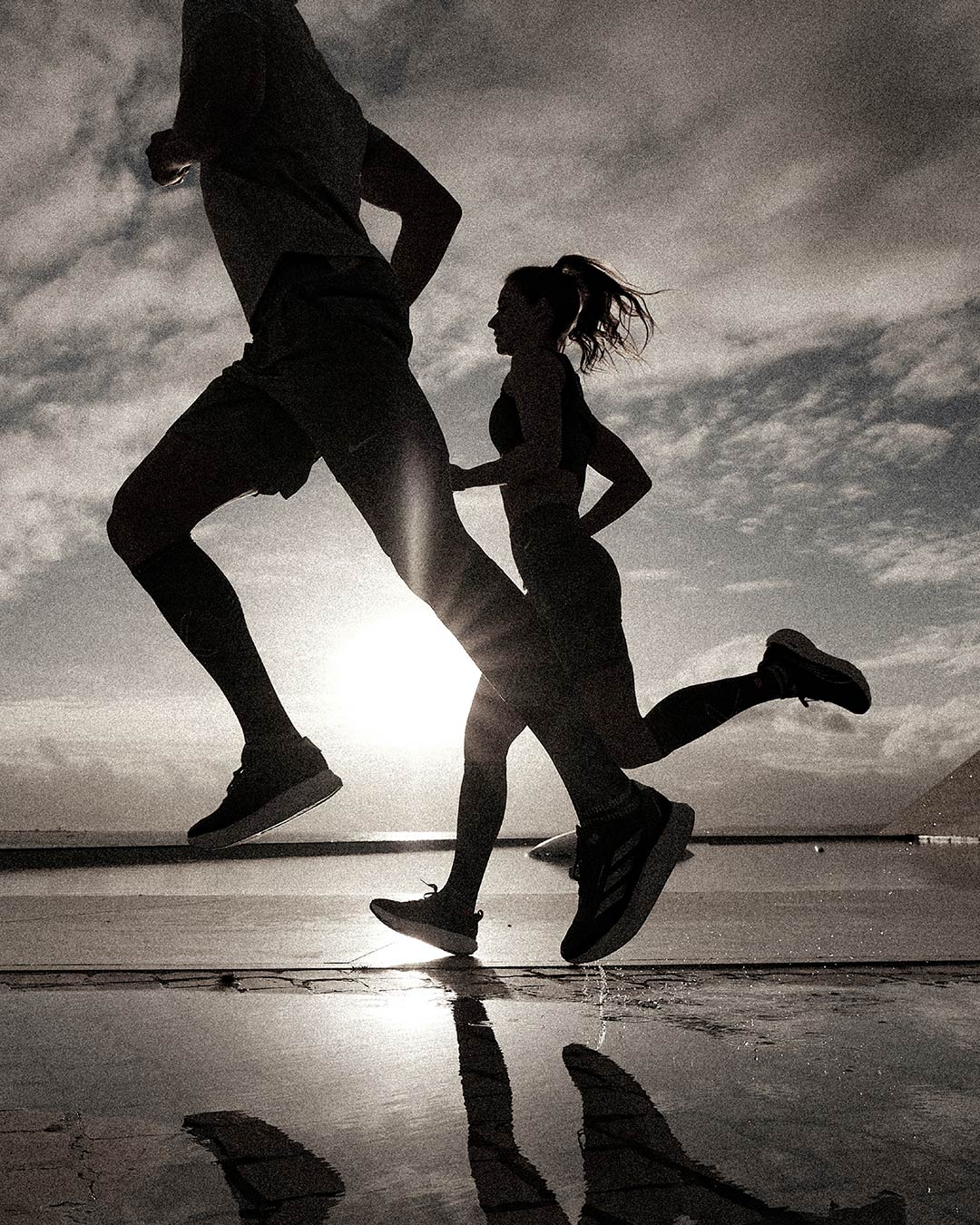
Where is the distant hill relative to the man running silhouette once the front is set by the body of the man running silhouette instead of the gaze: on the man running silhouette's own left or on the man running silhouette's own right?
on the man running silhouette's own right

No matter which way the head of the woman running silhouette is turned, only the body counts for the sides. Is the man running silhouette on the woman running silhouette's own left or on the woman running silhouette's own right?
on the woman running silhouette's own left

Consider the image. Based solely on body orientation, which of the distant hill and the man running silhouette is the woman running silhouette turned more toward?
the man running silhouette

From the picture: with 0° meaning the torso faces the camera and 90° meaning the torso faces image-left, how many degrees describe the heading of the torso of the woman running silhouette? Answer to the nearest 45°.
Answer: approximately 90°

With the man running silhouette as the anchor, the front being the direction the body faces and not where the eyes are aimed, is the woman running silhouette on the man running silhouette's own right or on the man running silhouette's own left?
on the man running silhouette's own right

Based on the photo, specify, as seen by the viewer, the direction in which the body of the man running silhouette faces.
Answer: to the viewer's left

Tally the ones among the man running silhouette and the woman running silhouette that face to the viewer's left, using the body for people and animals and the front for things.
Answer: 2
